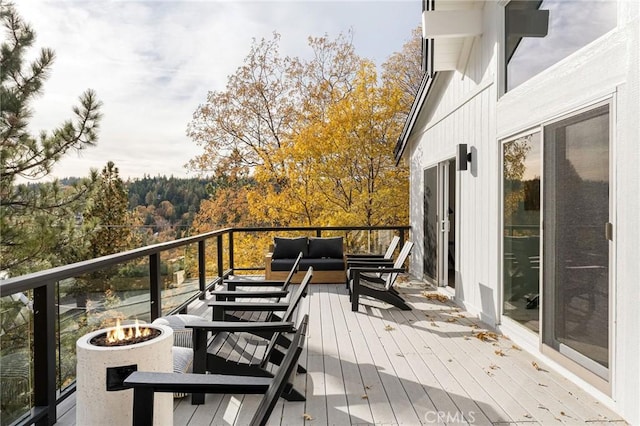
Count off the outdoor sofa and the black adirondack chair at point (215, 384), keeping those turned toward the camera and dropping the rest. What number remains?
1

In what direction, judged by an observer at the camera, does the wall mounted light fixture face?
facing to the left of the viewer

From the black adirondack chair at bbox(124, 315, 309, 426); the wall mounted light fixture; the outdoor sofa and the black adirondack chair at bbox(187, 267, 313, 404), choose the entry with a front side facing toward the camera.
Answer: the outdoor sofa

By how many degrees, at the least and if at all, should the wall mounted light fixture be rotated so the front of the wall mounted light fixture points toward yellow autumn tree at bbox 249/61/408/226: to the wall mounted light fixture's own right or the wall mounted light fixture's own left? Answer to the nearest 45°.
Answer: approximately 45° to the wall mounted light fixture's own right

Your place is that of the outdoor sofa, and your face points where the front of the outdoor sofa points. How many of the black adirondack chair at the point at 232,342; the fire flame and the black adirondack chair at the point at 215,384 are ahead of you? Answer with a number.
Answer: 3

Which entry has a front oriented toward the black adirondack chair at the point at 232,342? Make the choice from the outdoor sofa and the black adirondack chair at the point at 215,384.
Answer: the outdoor sofa

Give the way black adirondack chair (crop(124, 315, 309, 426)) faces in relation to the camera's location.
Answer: facing to the left of the viewer

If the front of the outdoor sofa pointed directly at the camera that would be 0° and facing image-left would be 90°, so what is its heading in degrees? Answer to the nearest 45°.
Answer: approximately 0°

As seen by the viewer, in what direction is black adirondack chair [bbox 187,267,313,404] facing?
to the viewer's left

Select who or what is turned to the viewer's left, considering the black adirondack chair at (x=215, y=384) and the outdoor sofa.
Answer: the black adirondack chair

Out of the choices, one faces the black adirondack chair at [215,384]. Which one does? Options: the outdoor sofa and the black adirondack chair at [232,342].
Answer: the outdoor sofa

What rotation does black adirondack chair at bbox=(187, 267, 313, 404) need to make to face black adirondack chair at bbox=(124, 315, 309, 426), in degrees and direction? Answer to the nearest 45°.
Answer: approximately 90° to its left

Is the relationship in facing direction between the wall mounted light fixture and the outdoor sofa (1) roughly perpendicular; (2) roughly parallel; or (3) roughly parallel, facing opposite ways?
roughly perpendicular
